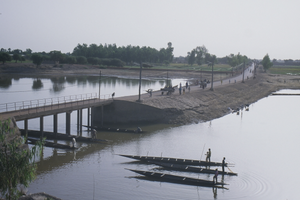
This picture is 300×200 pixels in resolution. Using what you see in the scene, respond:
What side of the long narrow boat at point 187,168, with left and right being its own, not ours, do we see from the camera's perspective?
left

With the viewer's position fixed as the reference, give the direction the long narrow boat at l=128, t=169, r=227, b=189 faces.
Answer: facing to the left of the viewer
